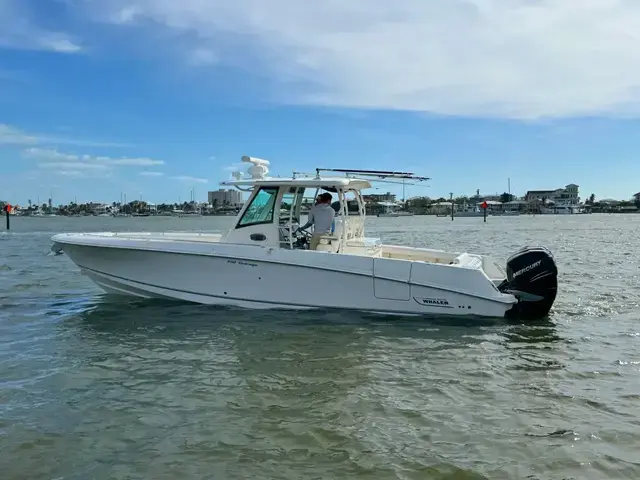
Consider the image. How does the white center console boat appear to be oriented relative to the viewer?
to the viewer's left
